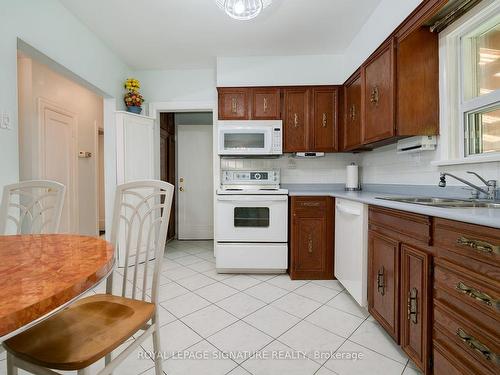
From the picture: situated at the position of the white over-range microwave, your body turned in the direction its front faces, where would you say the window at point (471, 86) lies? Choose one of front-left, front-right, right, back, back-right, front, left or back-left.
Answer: front-left

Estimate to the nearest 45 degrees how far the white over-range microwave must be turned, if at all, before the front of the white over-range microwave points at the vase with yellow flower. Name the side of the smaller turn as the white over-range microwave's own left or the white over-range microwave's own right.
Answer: approximately 90° to the white over-range microwave's own right

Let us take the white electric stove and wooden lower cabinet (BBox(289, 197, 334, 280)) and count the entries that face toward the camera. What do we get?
2

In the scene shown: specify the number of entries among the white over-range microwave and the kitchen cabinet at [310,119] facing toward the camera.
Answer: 2

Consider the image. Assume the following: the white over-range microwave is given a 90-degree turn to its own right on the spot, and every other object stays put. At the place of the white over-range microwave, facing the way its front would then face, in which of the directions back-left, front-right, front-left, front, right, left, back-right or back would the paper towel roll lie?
back

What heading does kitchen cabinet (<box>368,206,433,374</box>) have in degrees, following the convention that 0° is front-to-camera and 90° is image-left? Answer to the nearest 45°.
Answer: approximately 45°

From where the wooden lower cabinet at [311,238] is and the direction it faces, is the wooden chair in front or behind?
in front

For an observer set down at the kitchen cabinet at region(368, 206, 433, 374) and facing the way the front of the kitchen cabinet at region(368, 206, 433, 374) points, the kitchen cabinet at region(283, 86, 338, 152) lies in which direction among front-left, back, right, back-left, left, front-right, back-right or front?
right

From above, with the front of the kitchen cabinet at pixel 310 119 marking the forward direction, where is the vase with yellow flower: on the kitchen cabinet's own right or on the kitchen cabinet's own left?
on the kitchen cabinet's own right

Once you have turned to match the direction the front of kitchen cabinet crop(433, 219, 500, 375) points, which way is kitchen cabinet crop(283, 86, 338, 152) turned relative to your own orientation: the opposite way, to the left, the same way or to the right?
to the left

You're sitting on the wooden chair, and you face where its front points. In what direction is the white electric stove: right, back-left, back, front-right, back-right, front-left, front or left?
back

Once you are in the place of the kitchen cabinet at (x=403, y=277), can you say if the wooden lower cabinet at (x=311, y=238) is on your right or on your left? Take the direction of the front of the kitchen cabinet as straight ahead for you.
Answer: on your right

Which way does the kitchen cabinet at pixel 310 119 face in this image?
toward the camera

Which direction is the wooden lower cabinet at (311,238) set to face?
toward the camera
